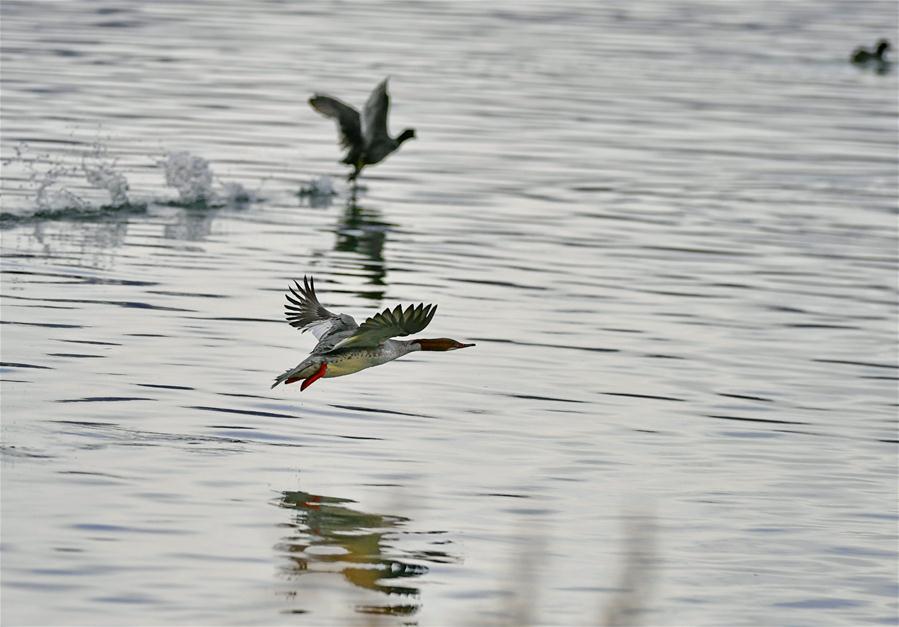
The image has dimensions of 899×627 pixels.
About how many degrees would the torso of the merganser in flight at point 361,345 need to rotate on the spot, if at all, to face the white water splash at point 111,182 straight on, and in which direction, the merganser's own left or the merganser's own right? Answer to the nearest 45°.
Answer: approximately 90° to the merganser's own left

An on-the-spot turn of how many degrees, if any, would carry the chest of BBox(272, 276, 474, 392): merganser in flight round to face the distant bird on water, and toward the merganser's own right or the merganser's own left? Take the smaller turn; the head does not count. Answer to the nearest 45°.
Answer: approximately 90° to the merganser's own left

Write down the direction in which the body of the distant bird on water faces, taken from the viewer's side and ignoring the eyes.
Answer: to the viewer's right

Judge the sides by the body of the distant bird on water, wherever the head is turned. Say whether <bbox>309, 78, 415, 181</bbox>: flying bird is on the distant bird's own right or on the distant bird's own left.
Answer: on the distant bird's own right

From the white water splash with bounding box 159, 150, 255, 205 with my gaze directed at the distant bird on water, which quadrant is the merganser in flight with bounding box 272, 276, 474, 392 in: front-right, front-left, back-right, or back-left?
back-right

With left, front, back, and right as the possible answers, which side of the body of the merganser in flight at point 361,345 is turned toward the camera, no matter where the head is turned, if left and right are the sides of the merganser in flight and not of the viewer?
right

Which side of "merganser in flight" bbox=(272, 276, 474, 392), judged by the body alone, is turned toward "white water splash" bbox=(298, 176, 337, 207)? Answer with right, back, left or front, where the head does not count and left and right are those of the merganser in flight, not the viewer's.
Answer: left

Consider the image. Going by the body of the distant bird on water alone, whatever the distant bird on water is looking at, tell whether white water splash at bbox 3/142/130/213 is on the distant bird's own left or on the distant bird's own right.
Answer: on the distant bird's own right

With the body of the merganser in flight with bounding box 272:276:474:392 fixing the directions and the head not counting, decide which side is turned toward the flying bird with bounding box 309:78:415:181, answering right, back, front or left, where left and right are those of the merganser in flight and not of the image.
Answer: left
